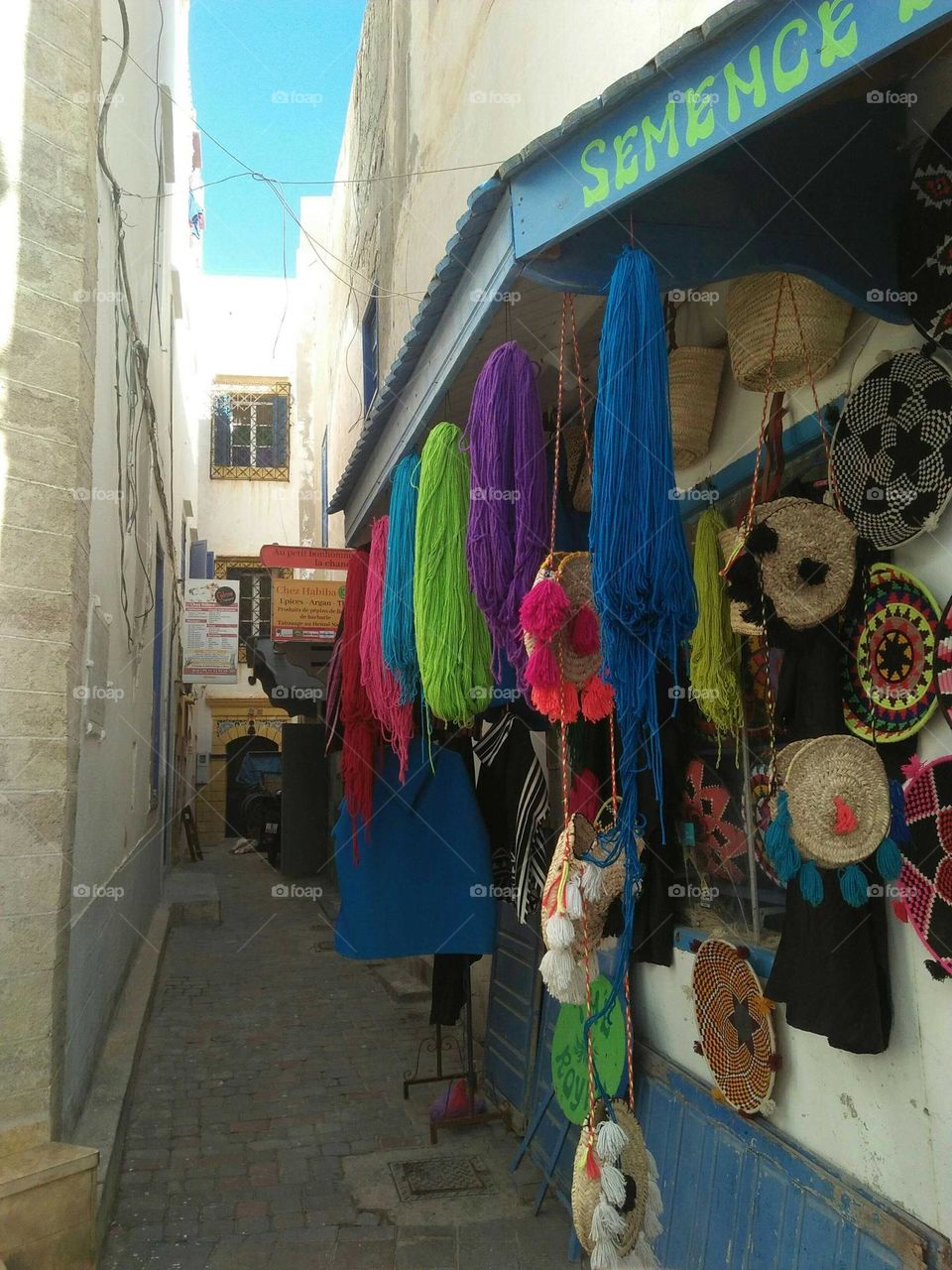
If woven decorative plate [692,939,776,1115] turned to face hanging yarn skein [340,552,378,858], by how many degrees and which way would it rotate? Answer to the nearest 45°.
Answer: approximately 90° to its right

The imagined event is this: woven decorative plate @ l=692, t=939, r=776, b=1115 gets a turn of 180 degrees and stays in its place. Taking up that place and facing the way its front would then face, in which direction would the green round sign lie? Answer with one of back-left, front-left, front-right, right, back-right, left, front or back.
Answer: left

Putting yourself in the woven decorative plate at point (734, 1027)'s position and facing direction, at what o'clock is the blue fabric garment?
The blue fabric garment is roughly at 3 o'clock from the woven decorative plate.

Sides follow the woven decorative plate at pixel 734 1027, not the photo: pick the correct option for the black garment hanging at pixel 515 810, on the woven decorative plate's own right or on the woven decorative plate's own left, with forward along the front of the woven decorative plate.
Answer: on the woven decorative plate's own right

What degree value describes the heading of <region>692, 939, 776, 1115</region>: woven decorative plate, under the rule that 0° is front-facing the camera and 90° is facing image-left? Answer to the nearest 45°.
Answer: approximately 45°
